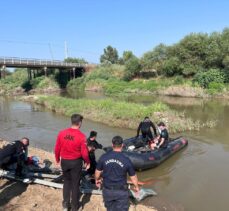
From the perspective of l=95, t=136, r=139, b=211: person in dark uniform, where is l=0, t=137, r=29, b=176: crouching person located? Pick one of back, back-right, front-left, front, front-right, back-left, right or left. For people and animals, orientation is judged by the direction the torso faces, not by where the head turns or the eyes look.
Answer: front-left

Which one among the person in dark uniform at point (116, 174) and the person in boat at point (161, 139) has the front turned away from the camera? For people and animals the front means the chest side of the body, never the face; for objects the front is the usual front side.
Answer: the person in dark uniform

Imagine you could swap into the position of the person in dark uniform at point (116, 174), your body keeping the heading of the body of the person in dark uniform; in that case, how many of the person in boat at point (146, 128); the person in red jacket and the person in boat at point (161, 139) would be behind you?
0

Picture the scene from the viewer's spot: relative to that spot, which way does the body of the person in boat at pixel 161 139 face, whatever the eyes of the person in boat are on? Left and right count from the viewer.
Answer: facing to the left of the viewer

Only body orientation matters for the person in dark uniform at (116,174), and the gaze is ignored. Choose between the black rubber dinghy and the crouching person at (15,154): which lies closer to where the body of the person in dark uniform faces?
the black rubber dinghy

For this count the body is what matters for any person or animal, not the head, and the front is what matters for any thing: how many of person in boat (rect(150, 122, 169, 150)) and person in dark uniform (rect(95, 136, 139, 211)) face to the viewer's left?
1

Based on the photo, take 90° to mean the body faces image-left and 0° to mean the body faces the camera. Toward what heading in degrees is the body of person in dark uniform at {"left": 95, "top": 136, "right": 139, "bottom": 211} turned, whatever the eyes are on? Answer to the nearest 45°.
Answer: approximately 180°

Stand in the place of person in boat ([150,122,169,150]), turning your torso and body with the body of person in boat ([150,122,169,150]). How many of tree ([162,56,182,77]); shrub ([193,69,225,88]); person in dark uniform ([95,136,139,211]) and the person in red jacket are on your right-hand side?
2

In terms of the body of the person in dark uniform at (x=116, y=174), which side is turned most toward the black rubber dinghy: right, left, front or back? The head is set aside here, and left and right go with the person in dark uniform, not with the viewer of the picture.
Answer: front
